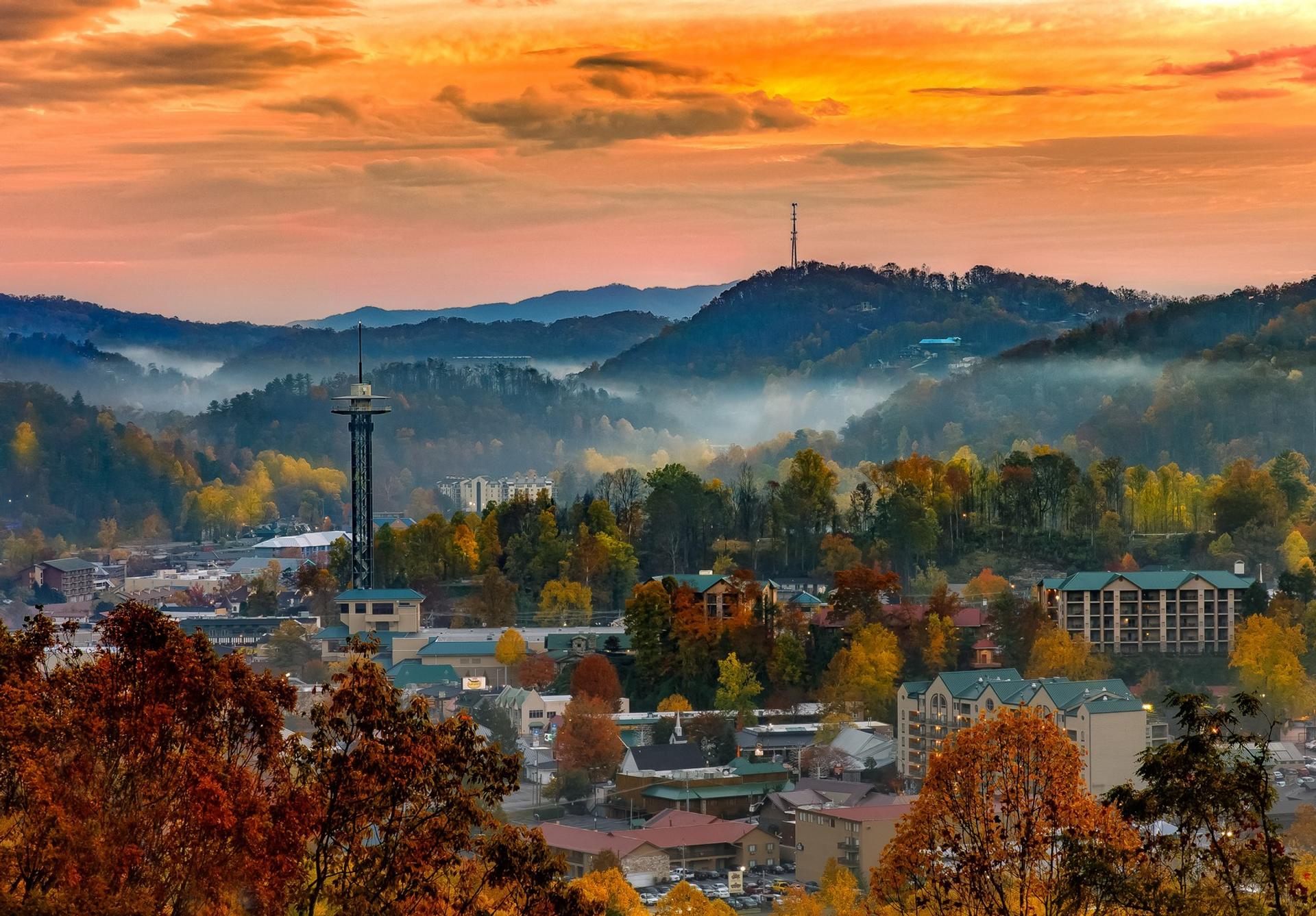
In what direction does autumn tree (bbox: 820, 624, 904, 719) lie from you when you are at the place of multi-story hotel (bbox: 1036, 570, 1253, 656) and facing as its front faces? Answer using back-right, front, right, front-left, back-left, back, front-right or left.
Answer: front-right

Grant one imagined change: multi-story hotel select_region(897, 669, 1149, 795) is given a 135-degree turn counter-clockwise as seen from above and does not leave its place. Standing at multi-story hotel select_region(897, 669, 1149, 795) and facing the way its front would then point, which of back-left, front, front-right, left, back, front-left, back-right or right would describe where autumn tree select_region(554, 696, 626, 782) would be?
back

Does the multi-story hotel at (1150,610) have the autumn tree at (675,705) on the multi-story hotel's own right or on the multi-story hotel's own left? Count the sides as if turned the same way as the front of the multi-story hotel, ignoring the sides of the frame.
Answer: on the multi-story hotel's own right

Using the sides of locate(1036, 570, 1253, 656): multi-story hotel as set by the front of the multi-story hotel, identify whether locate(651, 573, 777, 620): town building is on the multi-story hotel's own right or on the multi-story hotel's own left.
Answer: on the multi-story hotel's own right

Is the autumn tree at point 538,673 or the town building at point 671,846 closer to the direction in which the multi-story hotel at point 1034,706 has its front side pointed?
the town building

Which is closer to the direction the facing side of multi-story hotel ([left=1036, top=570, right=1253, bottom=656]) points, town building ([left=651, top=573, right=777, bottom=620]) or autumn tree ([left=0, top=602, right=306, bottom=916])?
the autumn tree

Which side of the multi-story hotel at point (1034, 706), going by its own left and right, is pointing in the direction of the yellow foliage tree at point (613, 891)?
front

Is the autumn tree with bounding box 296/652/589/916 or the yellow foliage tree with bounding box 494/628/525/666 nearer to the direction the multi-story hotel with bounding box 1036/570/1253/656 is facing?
the autumn tree

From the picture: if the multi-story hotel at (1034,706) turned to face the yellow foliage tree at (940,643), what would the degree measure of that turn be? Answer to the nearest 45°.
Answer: approximately 135° to its right

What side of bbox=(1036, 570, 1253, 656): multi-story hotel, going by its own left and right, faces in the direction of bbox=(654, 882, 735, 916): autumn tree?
front

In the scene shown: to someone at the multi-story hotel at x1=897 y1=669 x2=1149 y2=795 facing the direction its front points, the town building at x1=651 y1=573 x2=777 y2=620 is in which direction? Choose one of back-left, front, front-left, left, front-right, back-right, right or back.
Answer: right

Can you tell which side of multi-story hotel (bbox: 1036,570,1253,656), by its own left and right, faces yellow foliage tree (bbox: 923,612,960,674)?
right

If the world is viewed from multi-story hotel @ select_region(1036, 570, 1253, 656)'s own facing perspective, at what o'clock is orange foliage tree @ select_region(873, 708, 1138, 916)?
The orange foliage tree is roughly at 12 o'clock from the multi-story hotel.

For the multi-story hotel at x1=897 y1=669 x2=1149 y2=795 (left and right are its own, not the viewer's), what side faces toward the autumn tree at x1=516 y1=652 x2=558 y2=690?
right

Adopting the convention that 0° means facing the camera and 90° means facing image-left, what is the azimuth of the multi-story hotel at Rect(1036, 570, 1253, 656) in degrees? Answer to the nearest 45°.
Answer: approximately 0°

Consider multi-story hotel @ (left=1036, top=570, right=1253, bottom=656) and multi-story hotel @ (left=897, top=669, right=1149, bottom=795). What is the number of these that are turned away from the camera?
0
